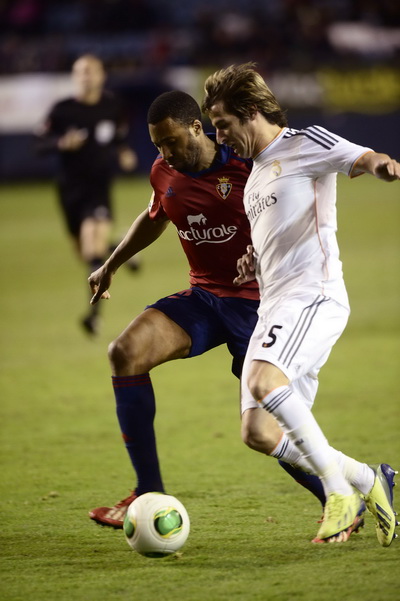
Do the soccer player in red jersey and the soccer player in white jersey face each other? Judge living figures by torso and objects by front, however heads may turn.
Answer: no

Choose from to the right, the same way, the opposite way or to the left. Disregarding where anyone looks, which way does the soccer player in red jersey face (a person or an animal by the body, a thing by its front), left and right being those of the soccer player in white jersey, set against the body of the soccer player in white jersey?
the same way

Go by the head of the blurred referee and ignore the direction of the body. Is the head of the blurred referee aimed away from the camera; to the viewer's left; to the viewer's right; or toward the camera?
toward the camera

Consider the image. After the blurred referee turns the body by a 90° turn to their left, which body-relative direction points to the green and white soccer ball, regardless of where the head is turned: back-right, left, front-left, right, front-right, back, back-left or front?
right

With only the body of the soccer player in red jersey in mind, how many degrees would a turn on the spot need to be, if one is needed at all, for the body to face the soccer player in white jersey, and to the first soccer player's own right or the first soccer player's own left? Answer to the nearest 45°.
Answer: approximately 90° to the first soccer player's own left

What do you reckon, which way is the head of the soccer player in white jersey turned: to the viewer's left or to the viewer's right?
to the viewer's left

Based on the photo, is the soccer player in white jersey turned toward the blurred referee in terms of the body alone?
no

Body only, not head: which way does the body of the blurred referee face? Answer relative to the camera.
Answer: toward the camera

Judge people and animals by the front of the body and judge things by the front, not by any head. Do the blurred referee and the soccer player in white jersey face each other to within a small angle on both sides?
no

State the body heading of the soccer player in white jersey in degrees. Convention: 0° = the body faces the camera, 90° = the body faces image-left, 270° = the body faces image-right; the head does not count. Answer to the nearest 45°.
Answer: approximately 45°

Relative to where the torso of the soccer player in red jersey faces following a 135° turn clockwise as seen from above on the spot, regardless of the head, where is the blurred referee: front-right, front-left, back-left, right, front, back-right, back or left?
front

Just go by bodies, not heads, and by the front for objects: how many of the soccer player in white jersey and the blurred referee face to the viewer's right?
0
